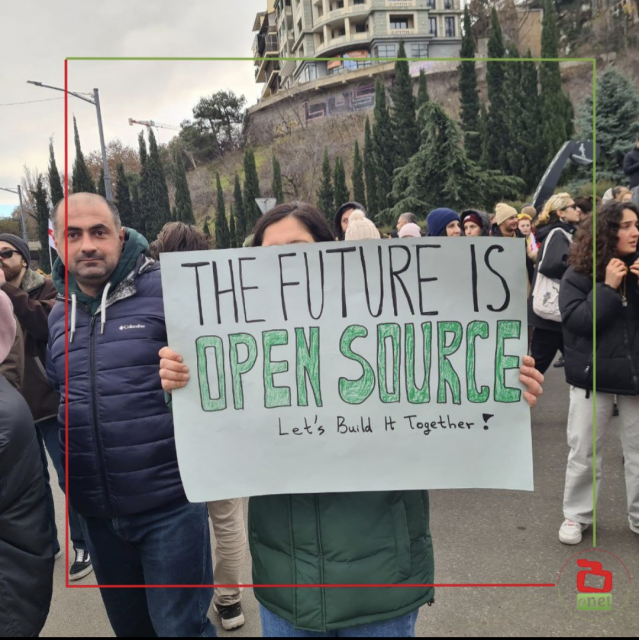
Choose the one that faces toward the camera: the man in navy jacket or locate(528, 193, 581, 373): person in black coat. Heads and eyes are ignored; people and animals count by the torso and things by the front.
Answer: the man in navy jacket

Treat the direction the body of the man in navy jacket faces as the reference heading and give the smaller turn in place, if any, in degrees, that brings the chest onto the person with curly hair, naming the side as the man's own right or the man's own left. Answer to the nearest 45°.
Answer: approximately 90° to the man's own left

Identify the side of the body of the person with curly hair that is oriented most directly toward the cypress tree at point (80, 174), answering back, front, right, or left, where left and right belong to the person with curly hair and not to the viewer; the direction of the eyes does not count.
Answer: right

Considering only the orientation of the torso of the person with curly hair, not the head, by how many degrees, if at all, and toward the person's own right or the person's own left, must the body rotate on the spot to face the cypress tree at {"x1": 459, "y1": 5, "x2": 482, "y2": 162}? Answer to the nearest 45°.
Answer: approximately 180°

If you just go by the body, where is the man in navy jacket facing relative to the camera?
toward the camera

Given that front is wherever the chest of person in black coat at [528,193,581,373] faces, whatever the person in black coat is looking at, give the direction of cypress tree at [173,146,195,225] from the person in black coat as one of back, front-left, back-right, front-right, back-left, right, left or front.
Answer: back-left

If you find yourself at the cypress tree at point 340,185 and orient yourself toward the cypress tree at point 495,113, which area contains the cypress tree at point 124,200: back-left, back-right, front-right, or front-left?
back-left

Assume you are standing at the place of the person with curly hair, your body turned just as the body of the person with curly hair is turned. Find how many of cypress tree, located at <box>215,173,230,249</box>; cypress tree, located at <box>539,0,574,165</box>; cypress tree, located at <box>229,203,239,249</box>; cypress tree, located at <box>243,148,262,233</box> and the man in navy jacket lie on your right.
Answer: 4

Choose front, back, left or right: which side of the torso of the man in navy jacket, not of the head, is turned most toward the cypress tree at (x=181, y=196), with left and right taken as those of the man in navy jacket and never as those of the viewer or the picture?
back

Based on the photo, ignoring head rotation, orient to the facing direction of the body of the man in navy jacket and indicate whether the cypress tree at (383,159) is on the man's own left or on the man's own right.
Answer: on the man's own left
